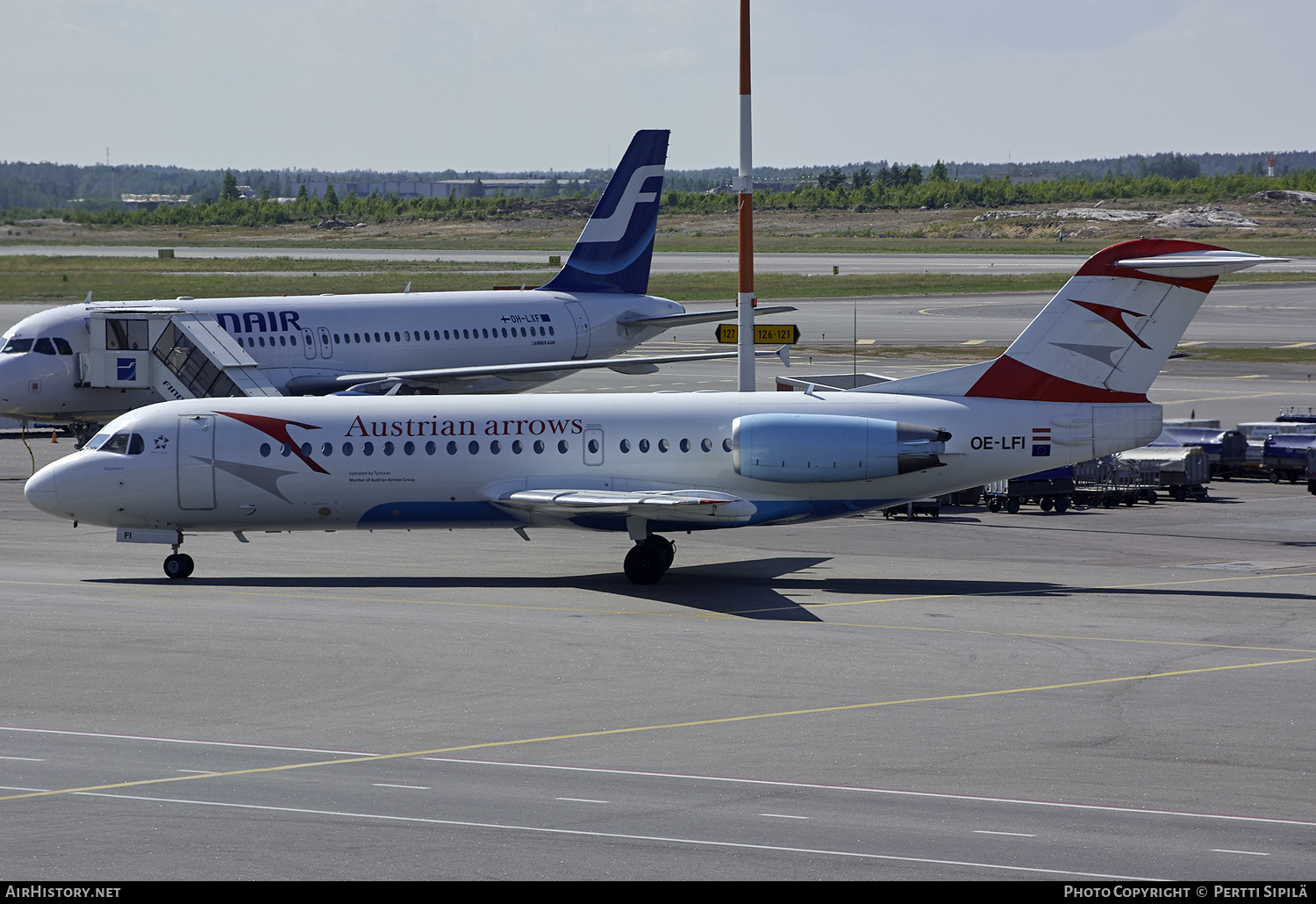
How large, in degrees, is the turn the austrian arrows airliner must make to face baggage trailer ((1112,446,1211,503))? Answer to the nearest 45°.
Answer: approximately 135° to its right

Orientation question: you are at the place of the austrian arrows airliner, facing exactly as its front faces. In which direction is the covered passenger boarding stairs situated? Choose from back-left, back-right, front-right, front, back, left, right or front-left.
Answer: front-right

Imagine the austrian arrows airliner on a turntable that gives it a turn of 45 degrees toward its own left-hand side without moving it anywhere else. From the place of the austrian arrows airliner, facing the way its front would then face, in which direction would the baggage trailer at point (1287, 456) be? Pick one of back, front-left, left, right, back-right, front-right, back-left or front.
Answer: back

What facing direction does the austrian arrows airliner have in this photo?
to the viewer's left

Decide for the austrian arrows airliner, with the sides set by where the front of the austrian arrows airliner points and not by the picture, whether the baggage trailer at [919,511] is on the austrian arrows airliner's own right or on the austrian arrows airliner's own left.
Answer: on the austrian arrows airliner's own right

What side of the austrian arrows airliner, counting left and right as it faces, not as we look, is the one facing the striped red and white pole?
right

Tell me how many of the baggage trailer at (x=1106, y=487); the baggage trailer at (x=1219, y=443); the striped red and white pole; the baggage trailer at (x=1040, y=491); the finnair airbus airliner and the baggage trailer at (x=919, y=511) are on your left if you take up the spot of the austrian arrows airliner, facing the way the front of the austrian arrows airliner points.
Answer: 0

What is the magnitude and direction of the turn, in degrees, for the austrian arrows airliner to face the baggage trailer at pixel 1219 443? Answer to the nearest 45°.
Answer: approximately 135° to its right

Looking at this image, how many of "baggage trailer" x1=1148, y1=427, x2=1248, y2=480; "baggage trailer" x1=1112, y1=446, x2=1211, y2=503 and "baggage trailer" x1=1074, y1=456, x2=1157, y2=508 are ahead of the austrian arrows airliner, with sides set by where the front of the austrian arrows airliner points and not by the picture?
0

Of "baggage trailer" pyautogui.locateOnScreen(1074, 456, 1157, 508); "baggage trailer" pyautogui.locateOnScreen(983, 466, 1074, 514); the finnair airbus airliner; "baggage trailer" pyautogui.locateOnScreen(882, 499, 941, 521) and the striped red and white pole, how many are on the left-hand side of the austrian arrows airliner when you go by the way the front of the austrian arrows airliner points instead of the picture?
0

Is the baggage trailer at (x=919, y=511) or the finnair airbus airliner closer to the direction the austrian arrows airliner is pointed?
the finnair airbus airliner

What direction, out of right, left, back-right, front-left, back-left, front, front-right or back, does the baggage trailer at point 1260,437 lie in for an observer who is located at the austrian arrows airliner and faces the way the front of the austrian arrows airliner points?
back-right

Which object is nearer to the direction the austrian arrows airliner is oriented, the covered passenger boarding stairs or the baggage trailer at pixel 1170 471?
the covered passenger boarding stairs

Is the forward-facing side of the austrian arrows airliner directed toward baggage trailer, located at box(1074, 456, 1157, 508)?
no

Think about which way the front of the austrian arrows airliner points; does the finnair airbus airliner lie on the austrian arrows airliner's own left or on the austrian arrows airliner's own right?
on the austrian arrows airliner's own right
